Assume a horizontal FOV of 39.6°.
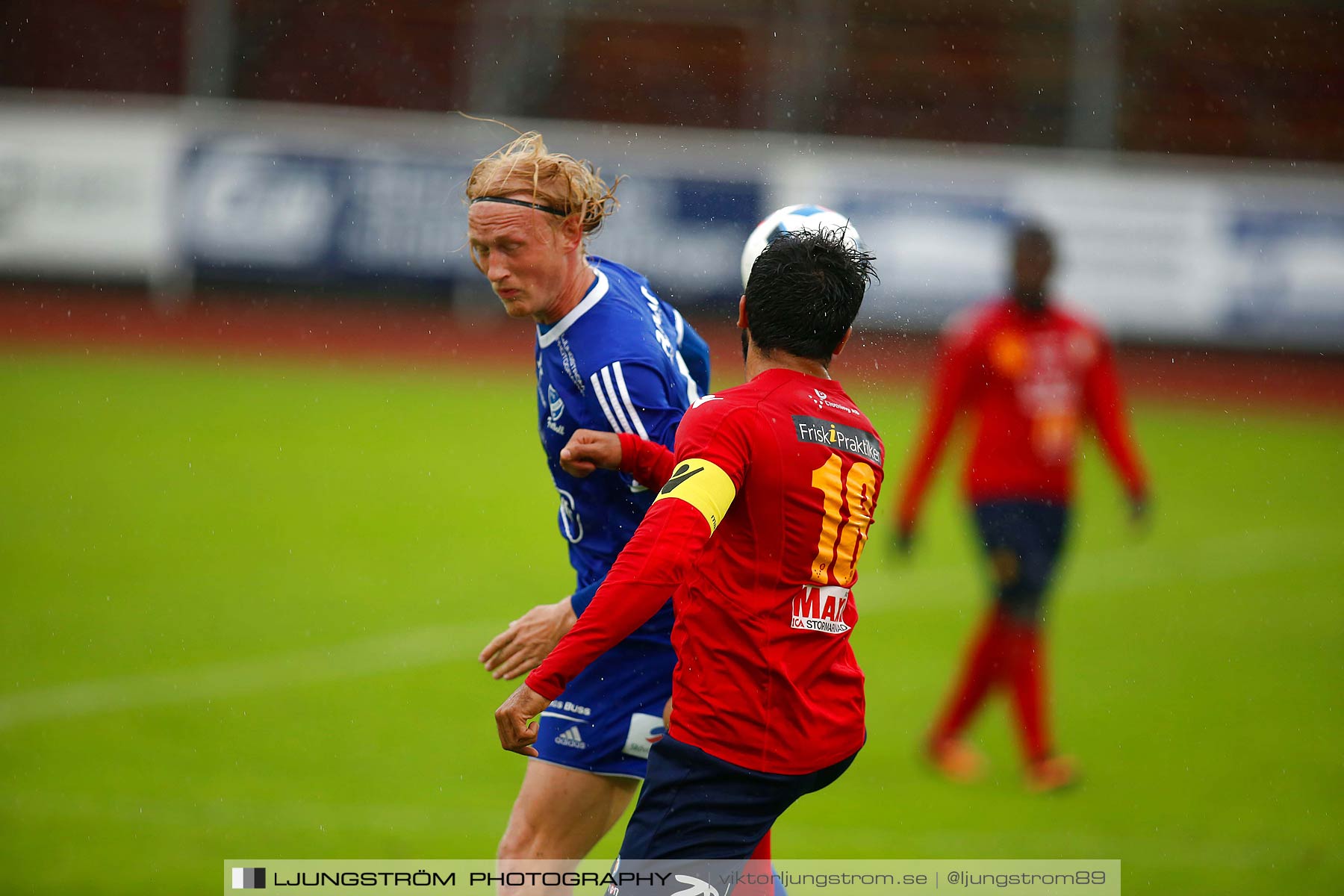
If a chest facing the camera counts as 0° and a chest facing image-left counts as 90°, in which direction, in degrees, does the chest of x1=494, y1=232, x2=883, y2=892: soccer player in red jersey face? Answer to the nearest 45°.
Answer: approximately 135°

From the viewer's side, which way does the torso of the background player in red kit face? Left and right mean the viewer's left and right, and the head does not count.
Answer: facing the viewer and to the right of the viewer

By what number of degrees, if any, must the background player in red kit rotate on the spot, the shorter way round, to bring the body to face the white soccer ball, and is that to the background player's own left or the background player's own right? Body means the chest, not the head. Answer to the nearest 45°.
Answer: approximately 45° to the background player's own right

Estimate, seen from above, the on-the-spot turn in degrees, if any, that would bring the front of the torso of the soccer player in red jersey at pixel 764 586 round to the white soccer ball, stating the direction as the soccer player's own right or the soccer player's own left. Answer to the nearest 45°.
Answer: approximately 45° to the soccer player's own right

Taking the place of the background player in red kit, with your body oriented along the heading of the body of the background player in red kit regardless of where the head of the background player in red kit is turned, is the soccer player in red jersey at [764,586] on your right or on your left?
on your right

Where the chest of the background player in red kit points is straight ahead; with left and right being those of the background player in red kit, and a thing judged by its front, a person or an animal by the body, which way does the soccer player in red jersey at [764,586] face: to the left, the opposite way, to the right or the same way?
the opposite way
